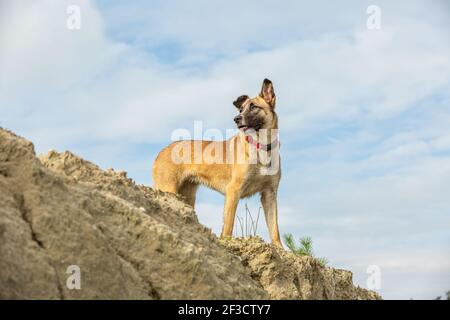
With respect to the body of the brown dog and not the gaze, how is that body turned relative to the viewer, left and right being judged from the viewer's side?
facing the viewer and to the right of the viewer
